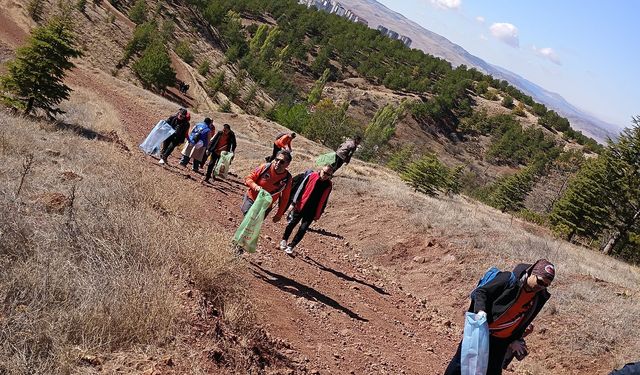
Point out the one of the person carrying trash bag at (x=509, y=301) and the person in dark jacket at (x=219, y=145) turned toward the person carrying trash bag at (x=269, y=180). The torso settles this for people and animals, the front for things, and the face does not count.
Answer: the person in dark jacket

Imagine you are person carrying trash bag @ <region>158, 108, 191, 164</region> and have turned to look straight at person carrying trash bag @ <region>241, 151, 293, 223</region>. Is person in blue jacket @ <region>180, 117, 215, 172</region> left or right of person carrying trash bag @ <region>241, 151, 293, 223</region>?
left

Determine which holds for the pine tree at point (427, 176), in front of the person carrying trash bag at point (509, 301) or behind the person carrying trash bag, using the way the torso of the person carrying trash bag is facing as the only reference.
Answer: behind

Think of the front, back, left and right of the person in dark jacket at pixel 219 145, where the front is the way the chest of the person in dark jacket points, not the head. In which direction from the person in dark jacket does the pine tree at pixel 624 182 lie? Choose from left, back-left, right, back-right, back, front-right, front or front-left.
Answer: back-left
